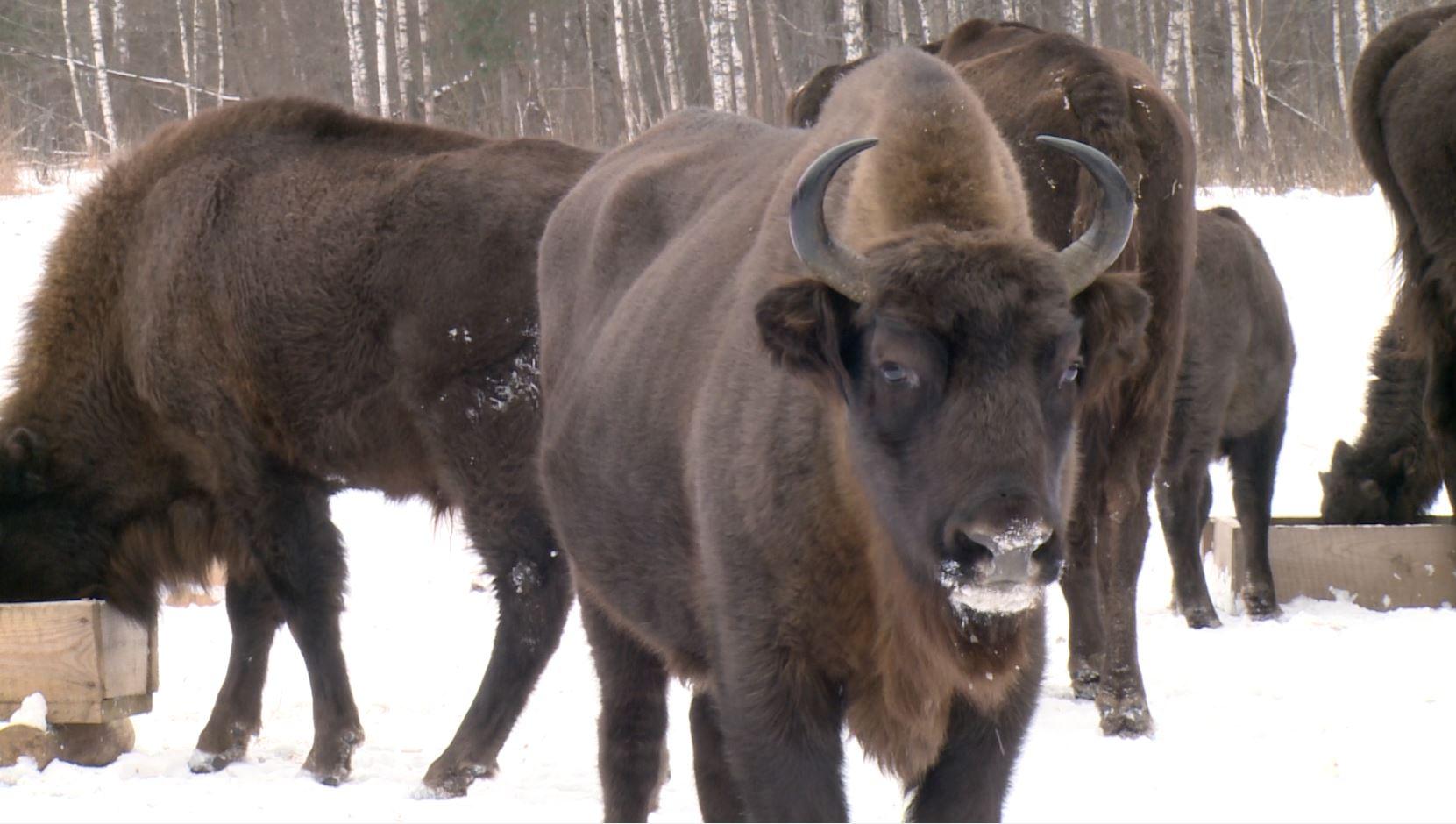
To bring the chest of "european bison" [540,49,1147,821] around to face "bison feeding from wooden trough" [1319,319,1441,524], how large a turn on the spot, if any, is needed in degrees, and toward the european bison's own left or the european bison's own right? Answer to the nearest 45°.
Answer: approximately 90° to the european bison's own left

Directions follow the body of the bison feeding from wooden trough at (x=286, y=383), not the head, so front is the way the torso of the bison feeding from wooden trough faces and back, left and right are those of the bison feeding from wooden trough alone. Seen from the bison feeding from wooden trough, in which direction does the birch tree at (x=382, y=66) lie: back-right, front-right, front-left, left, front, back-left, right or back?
right

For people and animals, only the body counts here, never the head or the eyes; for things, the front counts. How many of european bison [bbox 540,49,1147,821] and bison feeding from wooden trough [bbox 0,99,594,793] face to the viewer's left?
1

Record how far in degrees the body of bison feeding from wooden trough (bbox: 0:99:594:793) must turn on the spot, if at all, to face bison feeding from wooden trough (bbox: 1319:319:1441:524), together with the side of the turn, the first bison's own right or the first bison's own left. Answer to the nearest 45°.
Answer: approximately 180°

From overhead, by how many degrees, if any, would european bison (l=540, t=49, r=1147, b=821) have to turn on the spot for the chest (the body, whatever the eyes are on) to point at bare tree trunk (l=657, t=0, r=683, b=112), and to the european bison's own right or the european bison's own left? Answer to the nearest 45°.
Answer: approximately 135° to the european bison's own left

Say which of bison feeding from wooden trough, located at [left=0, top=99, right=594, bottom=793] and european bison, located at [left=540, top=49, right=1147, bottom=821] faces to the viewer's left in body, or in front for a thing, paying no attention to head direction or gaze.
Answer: the bison feeding from wooden trough

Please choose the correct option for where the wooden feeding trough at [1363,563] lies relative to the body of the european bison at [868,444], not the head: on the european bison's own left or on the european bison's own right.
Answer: on the european bison's own left

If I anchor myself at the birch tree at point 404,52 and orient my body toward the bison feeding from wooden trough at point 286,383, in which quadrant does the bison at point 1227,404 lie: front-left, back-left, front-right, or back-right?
front-left

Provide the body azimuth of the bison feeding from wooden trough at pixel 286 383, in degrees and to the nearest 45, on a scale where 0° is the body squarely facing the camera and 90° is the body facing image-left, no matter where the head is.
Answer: approximately 90°

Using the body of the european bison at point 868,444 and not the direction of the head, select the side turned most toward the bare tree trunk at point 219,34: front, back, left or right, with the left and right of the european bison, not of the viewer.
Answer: back

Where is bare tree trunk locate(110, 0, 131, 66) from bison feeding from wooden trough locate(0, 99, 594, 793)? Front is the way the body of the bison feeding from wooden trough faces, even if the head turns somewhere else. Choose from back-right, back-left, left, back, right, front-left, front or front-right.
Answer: right

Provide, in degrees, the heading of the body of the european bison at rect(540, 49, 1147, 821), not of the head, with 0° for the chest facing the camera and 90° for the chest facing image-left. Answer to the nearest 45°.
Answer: approximately 315°

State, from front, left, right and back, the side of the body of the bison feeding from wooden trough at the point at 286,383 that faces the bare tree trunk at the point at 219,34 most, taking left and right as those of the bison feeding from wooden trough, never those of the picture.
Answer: right
